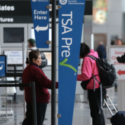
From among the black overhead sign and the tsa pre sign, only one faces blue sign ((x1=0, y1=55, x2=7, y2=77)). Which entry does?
the black overhead sign

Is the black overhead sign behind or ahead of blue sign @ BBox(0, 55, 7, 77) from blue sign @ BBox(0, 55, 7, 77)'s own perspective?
behind

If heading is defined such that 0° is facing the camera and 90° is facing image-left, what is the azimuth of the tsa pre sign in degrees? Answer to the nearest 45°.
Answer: approximately 0°

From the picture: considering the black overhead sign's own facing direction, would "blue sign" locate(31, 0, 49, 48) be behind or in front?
in front

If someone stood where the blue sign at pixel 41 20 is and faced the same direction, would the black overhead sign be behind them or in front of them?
behind

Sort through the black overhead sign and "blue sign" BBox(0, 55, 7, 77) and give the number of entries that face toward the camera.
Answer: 2

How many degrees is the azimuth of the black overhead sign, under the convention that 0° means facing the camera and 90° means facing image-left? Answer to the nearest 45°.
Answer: approximately 0°

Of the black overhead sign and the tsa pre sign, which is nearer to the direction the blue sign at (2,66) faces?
the tsa pre sign
